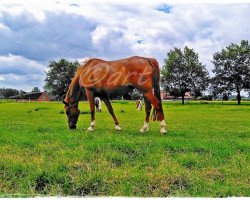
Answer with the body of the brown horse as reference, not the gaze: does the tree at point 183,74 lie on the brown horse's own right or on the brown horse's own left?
on the brown horse's own right

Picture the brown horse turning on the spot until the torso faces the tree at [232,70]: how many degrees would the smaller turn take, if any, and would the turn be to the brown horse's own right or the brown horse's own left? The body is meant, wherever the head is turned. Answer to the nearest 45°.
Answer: approximately 135° to the brown horse's own right

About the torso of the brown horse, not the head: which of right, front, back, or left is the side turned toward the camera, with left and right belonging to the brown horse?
left

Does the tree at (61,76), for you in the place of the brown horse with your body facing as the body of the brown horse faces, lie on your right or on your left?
on your right
